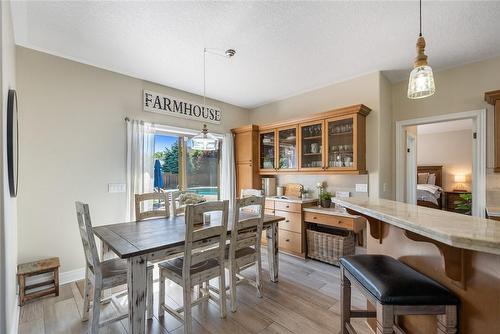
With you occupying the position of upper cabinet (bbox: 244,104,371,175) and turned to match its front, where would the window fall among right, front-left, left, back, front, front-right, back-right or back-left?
front-right

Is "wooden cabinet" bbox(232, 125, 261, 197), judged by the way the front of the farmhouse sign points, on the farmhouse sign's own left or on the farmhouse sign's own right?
on the farmhouse sign's own left

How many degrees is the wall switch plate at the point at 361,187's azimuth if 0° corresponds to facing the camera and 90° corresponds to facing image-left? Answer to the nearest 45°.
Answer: approximately 0°

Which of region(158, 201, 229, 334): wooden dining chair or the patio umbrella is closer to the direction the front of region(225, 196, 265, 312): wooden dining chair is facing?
the patio umbrella

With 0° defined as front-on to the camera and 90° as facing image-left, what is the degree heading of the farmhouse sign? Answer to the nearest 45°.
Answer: approximately 315°

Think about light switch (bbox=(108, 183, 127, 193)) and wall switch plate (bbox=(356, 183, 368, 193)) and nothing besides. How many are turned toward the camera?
2

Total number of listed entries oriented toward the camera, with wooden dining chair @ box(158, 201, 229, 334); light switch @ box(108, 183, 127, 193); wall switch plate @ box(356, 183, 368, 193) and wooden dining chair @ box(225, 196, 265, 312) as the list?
2

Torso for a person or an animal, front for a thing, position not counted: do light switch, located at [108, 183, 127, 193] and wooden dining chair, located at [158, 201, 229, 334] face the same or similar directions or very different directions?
very different directions
